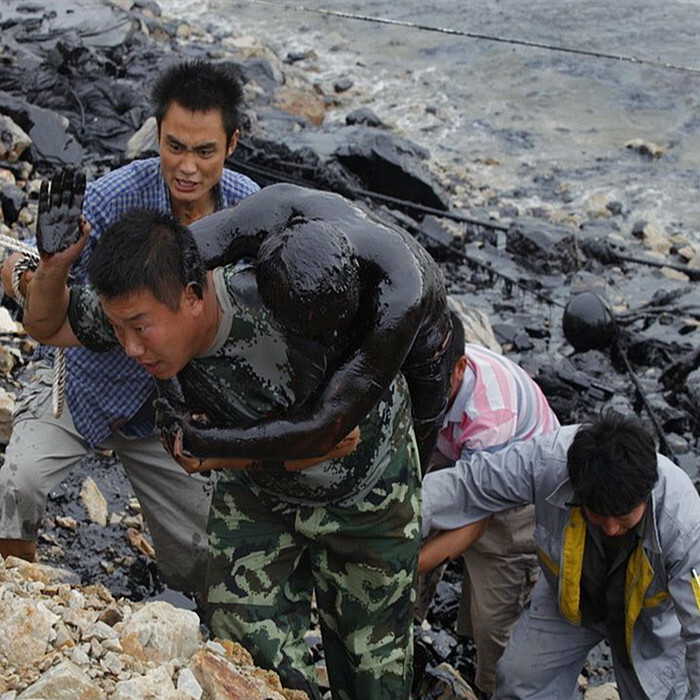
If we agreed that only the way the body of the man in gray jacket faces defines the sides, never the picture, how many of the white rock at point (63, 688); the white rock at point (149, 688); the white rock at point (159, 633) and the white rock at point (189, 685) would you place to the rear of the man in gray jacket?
0

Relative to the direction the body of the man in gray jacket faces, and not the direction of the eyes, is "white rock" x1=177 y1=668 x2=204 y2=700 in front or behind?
in front

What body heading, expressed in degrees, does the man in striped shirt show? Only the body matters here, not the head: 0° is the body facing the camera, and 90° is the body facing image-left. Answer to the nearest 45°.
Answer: approximately 90°

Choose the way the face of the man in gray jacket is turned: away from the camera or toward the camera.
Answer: toward the camera

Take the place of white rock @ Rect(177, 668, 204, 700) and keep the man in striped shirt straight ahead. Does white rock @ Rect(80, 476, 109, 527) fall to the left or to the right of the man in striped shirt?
left

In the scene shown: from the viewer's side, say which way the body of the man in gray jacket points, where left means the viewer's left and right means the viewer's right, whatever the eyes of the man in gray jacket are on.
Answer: facing the viewer

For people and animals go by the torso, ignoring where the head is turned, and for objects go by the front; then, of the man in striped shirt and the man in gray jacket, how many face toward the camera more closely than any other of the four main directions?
1

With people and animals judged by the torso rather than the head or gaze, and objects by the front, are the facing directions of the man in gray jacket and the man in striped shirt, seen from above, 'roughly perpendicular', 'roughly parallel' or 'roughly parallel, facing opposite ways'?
roughly perpendicular

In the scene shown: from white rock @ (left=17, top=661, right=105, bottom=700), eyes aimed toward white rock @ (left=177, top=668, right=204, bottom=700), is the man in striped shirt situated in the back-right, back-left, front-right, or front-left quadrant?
front-left

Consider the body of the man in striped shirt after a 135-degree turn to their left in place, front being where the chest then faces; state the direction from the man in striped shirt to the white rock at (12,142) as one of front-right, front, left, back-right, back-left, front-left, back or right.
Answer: back

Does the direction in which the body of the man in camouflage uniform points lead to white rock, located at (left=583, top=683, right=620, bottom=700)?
no

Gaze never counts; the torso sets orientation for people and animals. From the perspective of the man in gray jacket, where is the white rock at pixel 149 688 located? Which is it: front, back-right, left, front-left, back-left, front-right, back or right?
front-right

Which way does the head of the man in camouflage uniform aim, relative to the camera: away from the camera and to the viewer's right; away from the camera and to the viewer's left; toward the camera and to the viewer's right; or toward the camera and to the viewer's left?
toward the camera and to the viewer's left

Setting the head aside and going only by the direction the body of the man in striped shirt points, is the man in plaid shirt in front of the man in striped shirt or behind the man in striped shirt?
in front

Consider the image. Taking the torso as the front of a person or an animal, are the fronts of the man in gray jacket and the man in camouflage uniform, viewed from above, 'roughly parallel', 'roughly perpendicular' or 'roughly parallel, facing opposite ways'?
roughly parallel

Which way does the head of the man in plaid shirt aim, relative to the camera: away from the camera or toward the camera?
toward the camera
